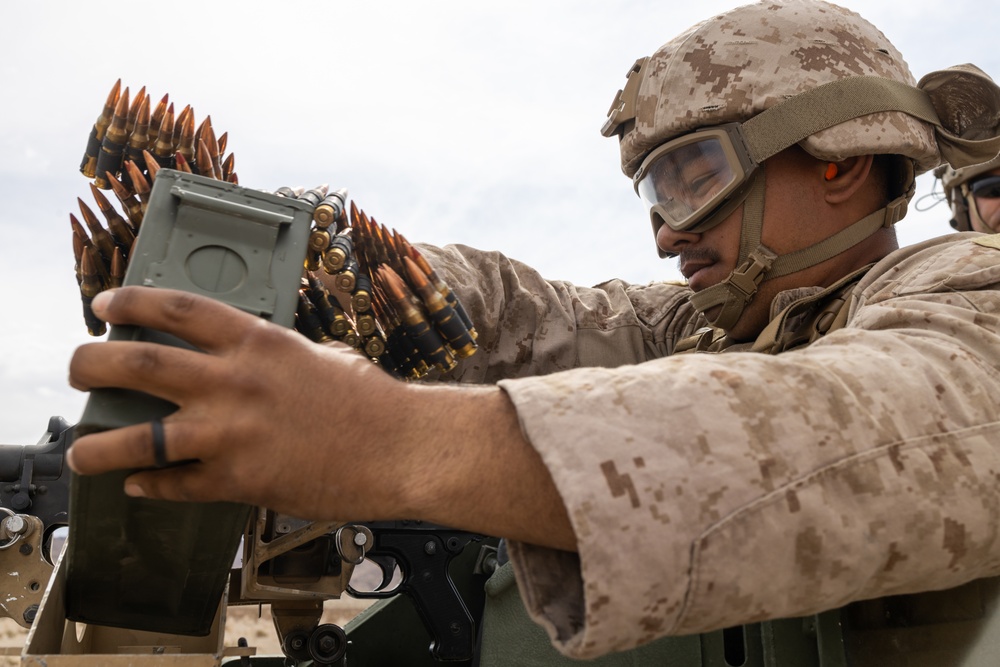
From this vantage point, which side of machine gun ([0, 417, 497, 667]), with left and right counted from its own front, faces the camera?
left
